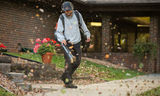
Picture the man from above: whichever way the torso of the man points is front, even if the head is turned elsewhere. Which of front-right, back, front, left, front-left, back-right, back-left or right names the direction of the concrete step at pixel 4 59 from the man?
back-right

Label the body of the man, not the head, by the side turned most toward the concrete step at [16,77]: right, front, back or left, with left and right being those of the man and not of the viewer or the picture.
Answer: right

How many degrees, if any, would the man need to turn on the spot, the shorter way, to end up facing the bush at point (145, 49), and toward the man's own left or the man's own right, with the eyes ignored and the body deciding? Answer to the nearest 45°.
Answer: approximately 135° to the man's own left

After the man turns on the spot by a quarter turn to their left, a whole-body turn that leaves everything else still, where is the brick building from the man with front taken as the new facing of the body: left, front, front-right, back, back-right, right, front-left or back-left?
left

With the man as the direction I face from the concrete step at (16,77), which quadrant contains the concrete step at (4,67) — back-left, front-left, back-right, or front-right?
back-left

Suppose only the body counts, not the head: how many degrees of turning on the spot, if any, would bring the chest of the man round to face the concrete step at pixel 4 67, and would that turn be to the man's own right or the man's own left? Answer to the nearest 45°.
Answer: approximately 90° to the man's own right

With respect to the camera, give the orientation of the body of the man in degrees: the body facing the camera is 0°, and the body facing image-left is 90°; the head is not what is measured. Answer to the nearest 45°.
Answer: approximately 0°

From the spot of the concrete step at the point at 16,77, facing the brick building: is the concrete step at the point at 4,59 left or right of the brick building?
left
